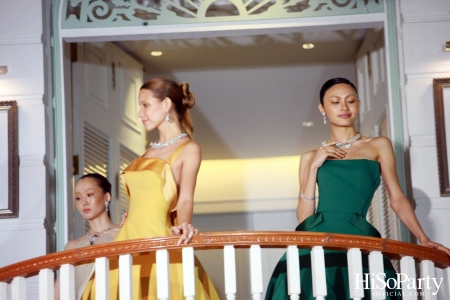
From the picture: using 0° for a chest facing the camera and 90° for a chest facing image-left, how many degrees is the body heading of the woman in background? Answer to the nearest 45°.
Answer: approximately 45°

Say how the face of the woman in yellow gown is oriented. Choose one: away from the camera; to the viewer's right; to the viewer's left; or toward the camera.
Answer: to the viewer's left

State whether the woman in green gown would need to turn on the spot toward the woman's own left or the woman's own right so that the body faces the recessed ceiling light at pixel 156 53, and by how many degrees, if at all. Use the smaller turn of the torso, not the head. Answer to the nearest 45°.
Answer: approximately 135° to the woman's own right

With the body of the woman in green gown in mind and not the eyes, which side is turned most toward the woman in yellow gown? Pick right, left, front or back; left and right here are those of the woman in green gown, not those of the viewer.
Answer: right

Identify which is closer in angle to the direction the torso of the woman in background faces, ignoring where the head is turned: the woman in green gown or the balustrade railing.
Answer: the balustrade railing

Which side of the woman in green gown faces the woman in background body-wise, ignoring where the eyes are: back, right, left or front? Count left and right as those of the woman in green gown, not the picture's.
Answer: right

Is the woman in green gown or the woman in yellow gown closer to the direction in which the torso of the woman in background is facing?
the woman in yellow gown

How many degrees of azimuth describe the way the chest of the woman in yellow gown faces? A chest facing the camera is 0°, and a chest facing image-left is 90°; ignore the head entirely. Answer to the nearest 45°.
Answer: approximately 45°

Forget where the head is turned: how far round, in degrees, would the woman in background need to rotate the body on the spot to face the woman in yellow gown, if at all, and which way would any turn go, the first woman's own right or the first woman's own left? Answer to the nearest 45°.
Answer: approximately 45° to the first woman's own left
